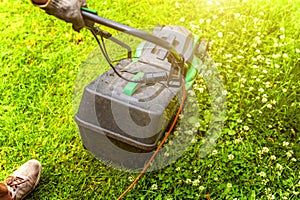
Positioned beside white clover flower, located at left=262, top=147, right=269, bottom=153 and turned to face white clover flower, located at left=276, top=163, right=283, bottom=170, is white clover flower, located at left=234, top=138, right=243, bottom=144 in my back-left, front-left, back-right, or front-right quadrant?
back-right

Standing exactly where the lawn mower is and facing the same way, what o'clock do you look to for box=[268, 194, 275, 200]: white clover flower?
The white clover flower is roughly at 2 o'clock from the lawn mower.

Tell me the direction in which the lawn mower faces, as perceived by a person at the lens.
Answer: facing away from the viewer and to the right of the viewer

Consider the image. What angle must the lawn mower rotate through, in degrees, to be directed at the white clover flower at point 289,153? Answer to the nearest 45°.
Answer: approximately 45° to its right
